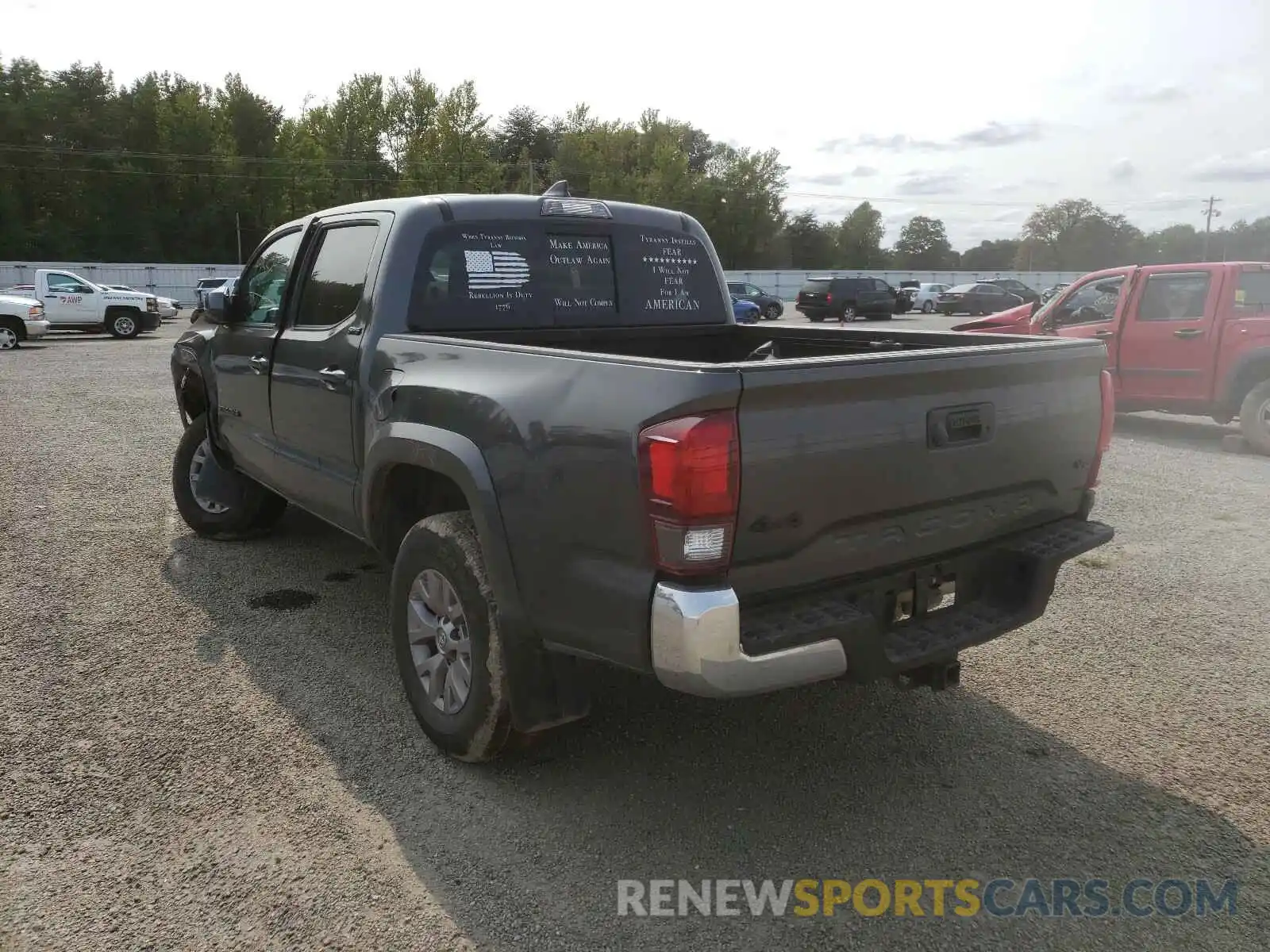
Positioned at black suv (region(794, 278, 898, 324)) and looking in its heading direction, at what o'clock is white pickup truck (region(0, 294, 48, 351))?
The white pickup truck is roughly at 6 o'clock from the black suv.

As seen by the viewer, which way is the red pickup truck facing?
to the viewer's left

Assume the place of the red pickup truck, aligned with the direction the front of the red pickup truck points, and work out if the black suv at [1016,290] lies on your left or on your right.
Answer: on your right

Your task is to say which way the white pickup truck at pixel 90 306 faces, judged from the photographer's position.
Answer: facing to the right of the viewer

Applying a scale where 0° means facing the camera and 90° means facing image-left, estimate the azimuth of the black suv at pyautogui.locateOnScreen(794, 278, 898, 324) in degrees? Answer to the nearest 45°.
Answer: approximately 225°

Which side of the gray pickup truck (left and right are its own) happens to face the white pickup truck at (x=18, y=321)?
front

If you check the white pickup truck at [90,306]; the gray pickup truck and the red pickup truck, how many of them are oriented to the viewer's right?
1

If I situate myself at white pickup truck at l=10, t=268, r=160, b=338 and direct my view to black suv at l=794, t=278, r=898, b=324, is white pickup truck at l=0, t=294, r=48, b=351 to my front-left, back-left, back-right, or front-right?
back-right

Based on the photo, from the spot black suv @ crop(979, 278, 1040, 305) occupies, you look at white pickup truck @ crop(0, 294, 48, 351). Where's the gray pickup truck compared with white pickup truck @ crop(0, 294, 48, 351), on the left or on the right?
left

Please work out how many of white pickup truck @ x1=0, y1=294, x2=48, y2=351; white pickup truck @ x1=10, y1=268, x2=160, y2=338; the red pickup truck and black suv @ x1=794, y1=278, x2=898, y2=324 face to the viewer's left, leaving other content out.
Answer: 1

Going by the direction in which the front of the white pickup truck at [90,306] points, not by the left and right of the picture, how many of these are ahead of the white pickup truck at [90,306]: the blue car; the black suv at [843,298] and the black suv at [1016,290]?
3

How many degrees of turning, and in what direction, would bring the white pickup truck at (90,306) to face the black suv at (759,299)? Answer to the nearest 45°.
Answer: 0° — it already faces it

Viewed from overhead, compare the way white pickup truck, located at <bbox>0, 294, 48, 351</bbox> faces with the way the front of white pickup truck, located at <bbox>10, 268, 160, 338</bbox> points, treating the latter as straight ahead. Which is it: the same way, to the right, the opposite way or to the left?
the same way

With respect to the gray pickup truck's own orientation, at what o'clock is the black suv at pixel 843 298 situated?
The black suv is roughly at 2 o'clock from the gray pickup truck.
